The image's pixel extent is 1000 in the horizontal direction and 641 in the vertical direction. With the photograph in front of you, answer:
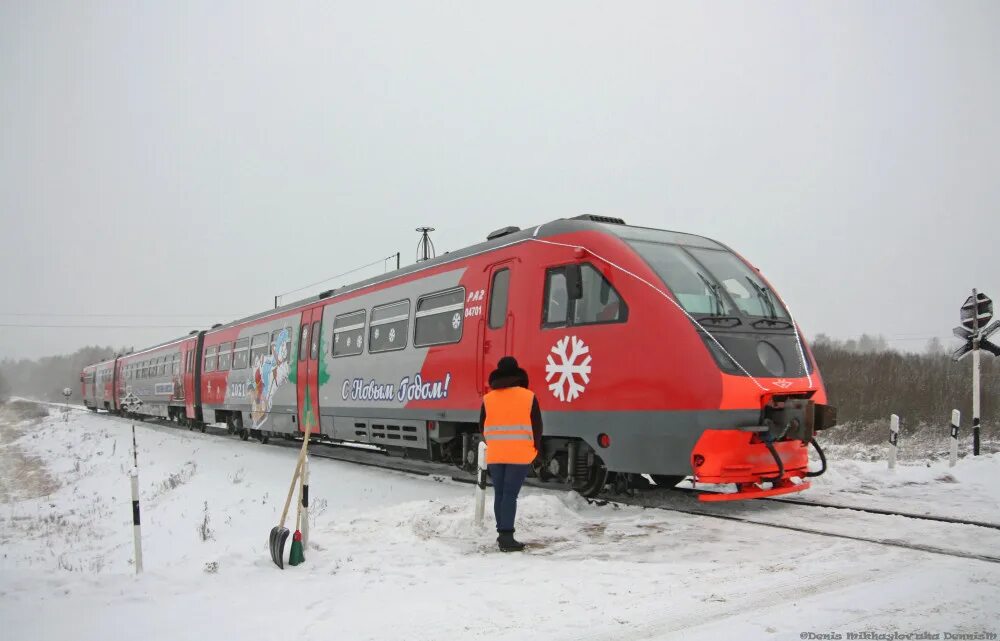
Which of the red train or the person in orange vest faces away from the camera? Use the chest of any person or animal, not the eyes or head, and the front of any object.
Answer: the person in orange vest

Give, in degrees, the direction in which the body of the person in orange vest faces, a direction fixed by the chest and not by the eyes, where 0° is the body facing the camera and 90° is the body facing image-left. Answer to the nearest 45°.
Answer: approximately 180°

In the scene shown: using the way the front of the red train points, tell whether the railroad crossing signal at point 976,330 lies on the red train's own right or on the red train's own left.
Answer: on the red train's own left

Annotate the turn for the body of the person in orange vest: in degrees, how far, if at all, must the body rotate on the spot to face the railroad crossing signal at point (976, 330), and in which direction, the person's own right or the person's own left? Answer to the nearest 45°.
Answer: approximately 45° to the person's own right
